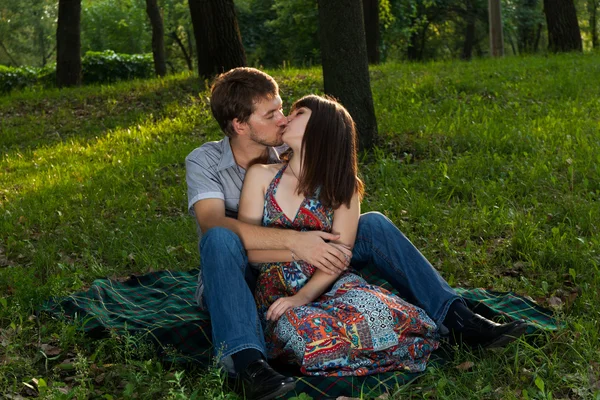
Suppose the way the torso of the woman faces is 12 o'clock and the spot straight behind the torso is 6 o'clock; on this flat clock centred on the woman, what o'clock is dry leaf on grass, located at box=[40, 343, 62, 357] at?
The dry leaf on grass is roughly at 3 o'clock from the woman.

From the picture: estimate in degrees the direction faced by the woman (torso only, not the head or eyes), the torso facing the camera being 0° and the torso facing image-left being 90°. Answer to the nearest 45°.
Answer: approximately 0°

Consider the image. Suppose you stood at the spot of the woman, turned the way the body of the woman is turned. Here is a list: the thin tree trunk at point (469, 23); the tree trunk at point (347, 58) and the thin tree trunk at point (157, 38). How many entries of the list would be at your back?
3

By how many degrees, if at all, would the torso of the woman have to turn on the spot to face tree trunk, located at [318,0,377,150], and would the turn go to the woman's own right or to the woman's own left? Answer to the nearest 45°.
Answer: approximately 180°

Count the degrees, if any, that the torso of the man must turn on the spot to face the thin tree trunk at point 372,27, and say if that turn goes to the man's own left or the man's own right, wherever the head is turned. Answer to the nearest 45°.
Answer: approximately 135° to the man's own left

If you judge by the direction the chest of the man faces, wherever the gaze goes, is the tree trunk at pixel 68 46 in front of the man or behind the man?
behind

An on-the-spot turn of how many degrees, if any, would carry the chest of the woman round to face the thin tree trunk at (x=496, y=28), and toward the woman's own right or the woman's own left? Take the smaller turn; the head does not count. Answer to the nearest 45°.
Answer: approximately 180°

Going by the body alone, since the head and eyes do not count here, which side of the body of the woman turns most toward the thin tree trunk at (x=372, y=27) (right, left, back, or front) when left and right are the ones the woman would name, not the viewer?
back

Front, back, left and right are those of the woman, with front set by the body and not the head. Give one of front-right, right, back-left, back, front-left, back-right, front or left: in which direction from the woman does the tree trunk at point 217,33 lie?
back

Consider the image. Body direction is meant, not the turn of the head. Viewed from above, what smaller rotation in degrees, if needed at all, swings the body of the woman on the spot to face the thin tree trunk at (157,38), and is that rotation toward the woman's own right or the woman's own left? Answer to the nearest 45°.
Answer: approximately 180°

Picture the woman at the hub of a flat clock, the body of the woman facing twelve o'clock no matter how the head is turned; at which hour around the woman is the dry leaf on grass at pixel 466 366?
The dry leaf on grass is roughly at 10 o'clock from the woman.

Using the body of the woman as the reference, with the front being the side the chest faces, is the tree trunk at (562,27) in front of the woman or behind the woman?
behind

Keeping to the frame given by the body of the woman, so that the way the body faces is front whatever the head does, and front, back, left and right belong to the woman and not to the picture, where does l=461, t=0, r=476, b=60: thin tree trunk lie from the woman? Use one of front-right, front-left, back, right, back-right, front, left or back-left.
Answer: back
